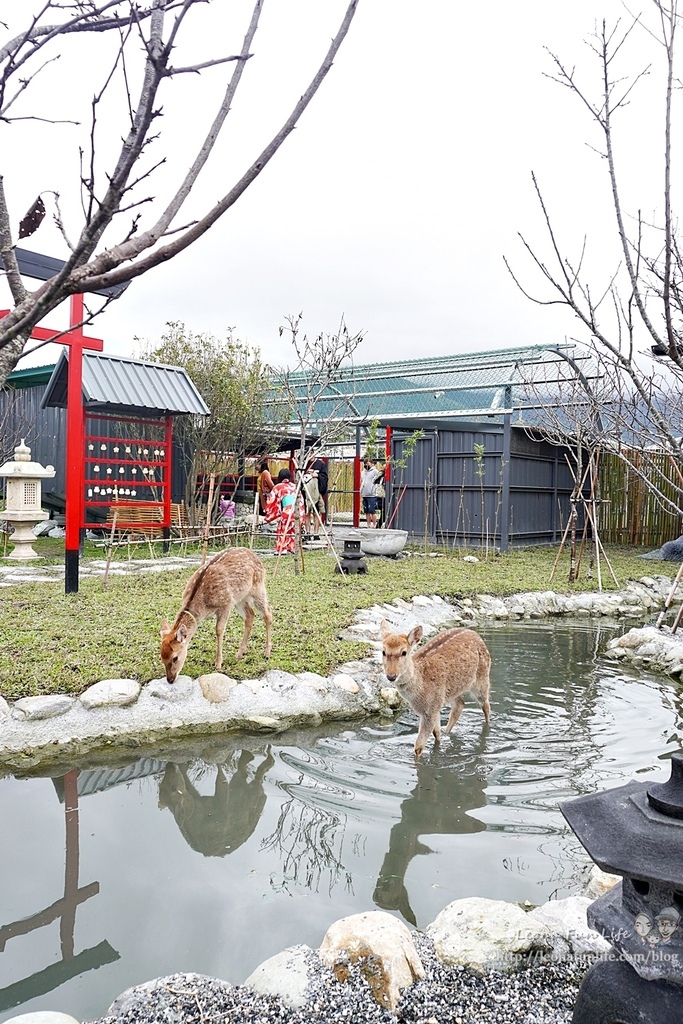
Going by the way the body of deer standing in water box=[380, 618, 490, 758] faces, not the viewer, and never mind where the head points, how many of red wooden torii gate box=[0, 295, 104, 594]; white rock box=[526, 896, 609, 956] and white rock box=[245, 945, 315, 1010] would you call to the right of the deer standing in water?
1

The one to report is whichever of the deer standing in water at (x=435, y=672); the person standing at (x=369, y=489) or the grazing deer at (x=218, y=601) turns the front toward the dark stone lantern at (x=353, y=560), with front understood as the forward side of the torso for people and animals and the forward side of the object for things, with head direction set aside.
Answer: the person standing

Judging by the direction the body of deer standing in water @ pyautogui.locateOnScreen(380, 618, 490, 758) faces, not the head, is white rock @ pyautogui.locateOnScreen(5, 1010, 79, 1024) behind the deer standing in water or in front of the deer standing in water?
in front

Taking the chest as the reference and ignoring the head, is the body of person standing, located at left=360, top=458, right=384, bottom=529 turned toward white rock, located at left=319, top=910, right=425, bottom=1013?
yes

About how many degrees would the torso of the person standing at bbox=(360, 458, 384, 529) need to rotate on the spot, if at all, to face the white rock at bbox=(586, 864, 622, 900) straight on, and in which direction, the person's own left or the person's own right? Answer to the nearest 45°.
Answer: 0° — they already face it

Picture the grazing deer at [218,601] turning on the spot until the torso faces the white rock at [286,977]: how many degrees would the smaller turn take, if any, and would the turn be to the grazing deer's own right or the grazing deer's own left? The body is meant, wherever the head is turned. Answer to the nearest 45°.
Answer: approximately 45° to the grazing deer's own left

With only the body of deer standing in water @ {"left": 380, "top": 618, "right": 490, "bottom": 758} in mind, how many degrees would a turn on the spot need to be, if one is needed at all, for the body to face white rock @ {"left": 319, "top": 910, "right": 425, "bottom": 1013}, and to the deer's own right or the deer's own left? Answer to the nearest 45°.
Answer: approximately 45° to the deer's own left

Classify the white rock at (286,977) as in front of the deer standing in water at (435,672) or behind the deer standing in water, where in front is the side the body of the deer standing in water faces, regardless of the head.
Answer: in front
